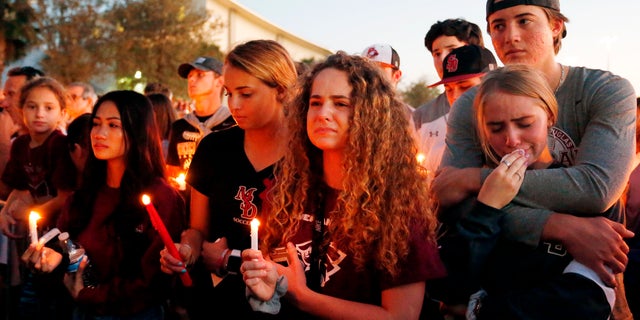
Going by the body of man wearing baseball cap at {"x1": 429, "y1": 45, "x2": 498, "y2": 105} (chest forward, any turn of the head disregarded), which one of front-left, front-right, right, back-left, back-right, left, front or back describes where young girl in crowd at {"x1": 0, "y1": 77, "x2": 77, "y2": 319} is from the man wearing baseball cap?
front-right

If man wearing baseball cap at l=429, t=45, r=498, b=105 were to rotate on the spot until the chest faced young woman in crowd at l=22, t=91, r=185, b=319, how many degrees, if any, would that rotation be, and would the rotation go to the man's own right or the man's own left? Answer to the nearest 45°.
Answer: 0° — they already face them

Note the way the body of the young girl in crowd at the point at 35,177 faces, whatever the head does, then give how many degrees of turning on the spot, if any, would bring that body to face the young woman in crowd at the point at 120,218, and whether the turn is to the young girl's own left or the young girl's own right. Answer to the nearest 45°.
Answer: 0° — they already face them

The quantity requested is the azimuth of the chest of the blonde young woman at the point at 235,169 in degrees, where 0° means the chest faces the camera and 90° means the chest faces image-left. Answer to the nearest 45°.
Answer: approximately 45°

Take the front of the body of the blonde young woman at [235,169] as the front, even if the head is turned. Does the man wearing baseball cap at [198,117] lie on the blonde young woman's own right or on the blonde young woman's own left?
on the blonde young woman's own right

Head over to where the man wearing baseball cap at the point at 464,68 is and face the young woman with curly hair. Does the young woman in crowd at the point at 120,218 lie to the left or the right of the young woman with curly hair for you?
right

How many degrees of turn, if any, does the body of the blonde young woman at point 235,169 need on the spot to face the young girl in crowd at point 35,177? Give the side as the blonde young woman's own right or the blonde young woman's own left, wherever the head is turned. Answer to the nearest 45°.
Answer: approximately 90° to the blonde young woman's own right

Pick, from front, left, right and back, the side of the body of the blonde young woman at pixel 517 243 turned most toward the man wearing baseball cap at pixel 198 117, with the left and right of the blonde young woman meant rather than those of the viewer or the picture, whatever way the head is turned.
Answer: right

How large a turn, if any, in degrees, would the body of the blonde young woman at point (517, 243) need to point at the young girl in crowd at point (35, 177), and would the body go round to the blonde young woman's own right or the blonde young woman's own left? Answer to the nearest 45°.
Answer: approximately 45° to the blonde young woman's own right

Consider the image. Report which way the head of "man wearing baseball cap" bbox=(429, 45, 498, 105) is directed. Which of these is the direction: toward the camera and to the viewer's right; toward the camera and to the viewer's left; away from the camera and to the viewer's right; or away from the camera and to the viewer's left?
toward the camera and to the viewer's left
